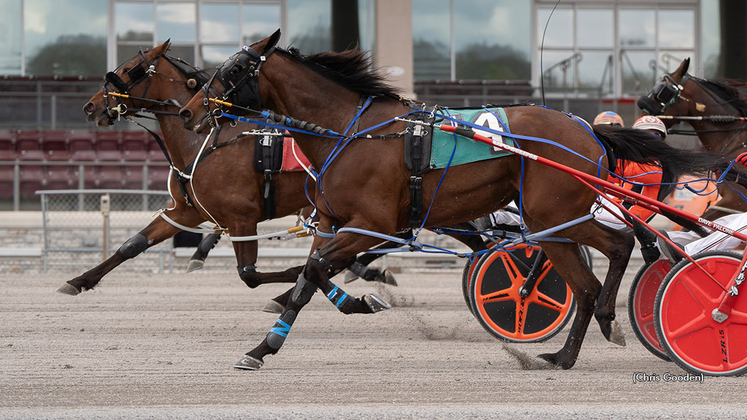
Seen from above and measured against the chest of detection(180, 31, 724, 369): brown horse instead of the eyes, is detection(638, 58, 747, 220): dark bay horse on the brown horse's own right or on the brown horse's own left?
on the brown horse's own right

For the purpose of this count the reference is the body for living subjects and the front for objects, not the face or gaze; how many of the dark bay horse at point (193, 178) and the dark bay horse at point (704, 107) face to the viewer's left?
2

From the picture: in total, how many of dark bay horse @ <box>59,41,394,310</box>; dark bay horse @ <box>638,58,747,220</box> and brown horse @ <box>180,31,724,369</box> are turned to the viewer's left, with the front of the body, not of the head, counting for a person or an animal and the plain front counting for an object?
3

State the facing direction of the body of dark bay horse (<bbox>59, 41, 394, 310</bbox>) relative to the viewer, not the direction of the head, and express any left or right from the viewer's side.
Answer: facing to the left of the viewer

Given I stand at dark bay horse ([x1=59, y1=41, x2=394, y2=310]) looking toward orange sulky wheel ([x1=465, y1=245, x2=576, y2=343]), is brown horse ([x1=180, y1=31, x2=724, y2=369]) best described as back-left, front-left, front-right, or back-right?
front-right

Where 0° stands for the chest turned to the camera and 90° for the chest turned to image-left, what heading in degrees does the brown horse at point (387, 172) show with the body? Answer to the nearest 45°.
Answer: approximately 90°

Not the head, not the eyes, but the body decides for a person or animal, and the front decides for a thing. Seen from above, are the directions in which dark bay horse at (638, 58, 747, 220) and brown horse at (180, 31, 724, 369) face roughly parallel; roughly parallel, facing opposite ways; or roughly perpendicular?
roughly parallel

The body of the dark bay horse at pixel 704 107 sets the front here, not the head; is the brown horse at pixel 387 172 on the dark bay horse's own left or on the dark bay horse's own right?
on the dark bay horse's own left
